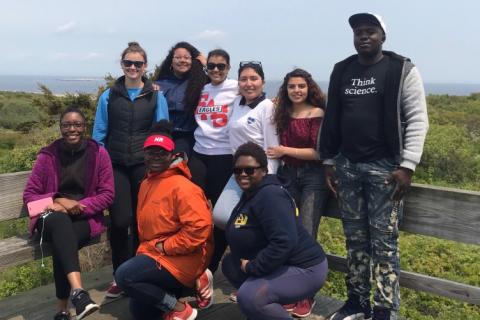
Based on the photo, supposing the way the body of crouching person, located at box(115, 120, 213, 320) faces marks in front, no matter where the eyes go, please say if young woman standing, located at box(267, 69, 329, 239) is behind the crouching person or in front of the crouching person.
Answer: behind

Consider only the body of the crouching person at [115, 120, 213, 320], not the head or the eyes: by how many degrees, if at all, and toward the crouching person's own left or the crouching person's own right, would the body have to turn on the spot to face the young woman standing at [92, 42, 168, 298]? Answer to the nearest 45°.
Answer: approximately 135° to the crouching person's own right

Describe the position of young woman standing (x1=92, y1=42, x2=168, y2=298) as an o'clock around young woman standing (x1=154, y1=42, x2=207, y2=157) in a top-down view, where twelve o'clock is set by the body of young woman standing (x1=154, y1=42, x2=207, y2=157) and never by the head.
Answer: young woman standing (x1=92, y1=42, x2=168, y2=298) is roughly at 2 o'clock from young woman standing (x1=154, y1=42, x2=207, y2=157).

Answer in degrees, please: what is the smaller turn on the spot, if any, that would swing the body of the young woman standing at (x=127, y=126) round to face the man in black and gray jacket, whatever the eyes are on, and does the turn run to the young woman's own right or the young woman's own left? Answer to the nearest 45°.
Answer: approximately 45° to the young woman's own left

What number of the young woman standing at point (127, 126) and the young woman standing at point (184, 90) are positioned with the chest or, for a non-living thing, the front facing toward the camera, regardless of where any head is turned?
2

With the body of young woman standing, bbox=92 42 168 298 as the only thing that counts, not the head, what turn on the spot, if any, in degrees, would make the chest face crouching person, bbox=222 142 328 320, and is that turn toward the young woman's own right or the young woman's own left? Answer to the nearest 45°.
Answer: approximately 45° to the young woman's own left
